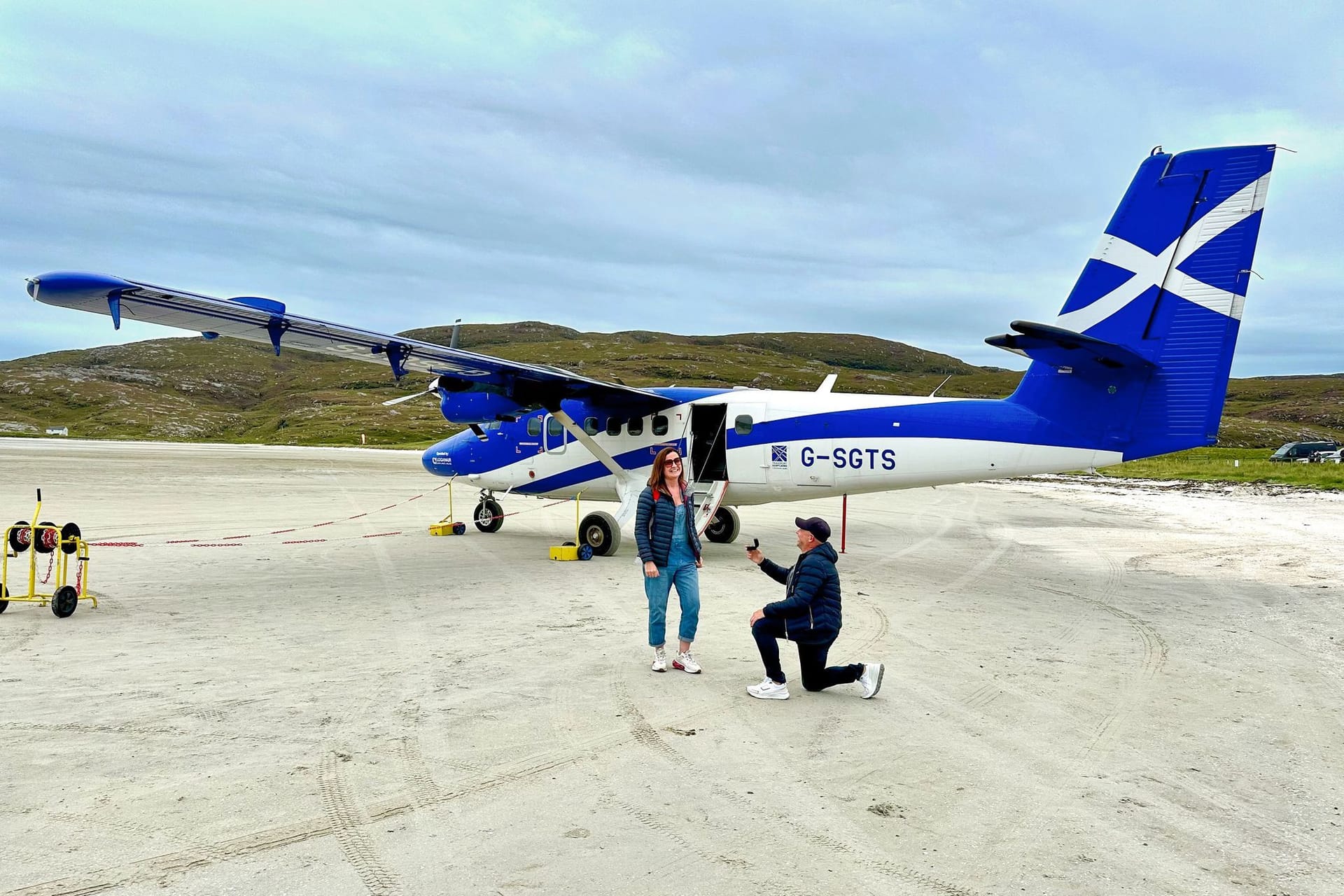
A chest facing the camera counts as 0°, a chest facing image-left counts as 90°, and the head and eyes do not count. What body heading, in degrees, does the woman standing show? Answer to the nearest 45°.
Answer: approximately 315°

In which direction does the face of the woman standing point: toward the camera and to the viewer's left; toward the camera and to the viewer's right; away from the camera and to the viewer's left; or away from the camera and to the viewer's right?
toward the camera and to the viewer's right

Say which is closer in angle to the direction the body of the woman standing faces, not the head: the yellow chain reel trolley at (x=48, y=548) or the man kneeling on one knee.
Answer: the man kneeling on one knee

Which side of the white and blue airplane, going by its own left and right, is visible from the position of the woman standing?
left

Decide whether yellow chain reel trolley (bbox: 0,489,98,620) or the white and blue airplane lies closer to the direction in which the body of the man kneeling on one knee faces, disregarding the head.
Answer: the yellow chain reel trolley

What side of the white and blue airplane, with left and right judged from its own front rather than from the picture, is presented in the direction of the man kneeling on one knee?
left

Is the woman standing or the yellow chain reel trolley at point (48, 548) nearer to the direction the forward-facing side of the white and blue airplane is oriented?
the yellow chain reel trolley

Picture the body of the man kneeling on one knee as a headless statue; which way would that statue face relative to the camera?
to the viewer's left

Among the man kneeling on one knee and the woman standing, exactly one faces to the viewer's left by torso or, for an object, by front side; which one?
the man kneeling on one knee

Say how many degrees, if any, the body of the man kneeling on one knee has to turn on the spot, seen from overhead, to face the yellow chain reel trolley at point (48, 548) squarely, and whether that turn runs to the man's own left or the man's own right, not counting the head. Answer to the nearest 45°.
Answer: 0° — they already face it

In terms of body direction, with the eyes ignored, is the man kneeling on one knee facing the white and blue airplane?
no

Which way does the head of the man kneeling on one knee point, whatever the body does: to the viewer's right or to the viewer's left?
to the viewer's left

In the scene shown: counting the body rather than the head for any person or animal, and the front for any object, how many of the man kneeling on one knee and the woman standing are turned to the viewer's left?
1

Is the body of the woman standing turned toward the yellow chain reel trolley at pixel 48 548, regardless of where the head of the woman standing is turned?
no

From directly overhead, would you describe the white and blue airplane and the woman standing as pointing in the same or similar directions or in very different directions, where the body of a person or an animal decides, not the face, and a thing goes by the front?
very different directions

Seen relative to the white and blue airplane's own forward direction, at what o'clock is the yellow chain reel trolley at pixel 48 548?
The yellow chain reel trolley is roughly at 10 o'clock from the white and blue airplane.

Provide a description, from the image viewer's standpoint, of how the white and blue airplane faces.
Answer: facing away from the viewer and to the left of the viewer
